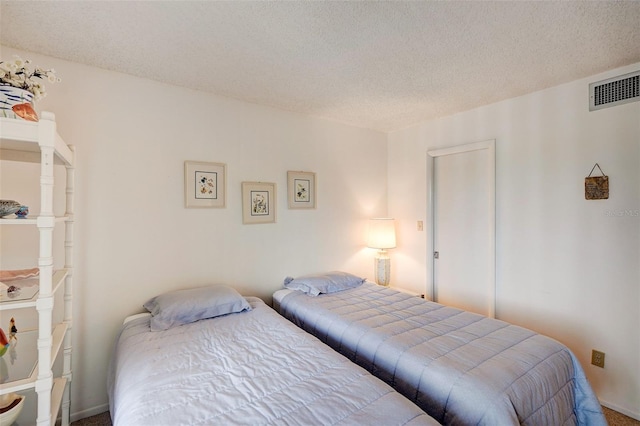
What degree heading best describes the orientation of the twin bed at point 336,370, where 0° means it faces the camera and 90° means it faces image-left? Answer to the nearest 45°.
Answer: approximately 315°

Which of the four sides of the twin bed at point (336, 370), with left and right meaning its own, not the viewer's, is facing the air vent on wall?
left

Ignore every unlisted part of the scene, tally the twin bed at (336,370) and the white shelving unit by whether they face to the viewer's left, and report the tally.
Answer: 0

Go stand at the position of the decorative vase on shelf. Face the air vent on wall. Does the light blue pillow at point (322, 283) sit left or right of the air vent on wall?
left

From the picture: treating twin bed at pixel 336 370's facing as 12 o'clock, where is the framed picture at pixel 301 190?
The framed picture is roughly at 7 o'clock from the twin bed.

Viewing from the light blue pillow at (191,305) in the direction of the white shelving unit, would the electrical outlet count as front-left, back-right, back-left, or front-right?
back-left

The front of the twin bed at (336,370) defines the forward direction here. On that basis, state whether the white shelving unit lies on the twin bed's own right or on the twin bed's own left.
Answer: on the twin bed's own right

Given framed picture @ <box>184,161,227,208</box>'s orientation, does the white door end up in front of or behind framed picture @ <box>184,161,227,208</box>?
in front

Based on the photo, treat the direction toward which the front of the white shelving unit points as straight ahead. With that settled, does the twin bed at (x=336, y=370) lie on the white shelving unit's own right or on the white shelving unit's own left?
on the white shelving unit's own left
